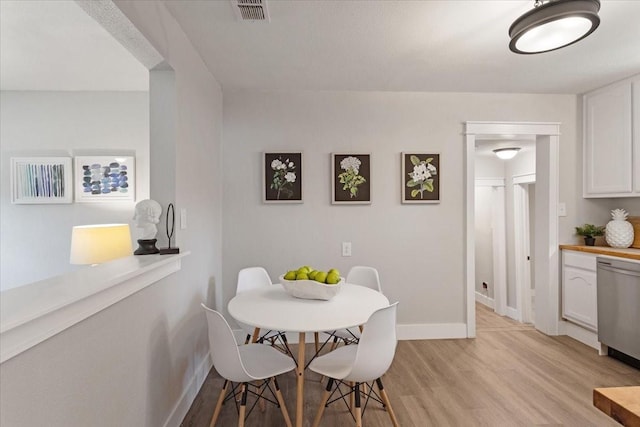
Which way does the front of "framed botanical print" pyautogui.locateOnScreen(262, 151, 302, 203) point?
toward the camera

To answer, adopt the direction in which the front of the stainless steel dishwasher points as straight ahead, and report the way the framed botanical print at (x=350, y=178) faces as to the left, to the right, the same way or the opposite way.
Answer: to the left

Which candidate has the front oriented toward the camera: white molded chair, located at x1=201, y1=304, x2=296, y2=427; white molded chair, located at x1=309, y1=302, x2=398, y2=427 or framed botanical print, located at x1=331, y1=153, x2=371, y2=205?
the framed botanical print

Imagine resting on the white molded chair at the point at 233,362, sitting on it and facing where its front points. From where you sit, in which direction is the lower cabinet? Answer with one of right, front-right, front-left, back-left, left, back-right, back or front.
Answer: front-right

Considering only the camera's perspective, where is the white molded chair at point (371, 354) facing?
facing away from the viewer and to the left of the viewer

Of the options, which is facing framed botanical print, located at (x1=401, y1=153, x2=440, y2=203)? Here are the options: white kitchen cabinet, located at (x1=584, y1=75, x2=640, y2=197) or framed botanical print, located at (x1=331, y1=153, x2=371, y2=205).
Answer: the white kitchen cabinet

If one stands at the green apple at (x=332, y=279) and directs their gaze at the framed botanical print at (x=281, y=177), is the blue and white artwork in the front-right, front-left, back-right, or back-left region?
front-left

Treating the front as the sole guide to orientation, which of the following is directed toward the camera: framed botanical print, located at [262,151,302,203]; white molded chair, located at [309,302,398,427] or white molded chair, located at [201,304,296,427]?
the framed botanical print

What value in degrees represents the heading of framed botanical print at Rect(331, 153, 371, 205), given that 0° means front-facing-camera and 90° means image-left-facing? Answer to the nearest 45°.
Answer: approximately 0°

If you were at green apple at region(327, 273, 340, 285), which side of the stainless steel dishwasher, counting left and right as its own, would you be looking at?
front

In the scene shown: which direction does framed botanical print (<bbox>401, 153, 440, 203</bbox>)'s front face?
toward the camera

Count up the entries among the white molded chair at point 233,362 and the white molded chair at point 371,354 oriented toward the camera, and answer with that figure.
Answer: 0

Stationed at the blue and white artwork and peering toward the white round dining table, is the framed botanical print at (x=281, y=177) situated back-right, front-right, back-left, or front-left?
front-left

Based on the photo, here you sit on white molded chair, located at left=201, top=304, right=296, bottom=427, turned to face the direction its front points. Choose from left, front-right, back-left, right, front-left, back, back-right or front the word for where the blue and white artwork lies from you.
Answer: left

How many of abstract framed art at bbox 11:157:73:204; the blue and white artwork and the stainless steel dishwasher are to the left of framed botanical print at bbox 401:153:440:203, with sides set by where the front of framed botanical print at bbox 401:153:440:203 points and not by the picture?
1

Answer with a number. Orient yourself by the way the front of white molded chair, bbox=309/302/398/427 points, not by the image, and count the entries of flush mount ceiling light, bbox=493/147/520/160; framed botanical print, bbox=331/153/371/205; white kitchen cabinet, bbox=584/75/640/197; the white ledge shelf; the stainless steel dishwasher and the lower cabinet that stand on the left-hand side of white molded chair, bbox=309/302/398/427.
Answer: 1

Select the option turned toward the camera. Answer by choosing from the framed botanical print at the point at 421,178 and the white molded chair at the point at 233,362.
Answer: the framed botanical print

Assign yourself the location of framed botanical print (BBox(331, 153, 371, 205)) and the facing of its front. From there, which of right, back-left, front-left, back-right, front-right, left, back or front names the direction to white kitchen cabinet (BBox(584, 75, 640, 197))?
left

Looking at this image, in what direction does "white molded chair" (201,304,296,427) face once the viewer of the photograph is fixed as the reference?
facing away from the viewer and to the right of the viewer

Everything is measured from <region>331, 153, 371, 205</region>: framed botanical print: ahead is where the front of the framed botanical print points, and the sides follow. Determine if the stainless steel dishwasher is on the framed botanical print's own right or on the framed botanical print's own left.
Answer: on the framed botanical print's own left
